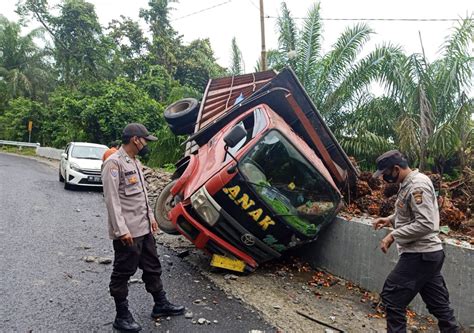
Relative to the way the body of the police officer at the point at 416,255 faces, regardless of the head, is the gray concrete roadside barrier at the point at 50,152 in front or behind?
in front

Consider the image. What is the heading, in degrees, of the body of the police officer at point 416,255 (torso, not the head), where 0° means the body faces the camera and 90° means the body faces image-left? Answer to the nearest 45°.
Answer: approximately 90°

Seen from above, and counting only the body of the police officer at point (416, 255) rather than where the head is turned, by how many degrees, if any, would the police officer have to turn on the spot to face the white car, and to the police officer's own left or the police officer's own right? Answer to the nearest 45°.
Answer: approximately 45° to the police officer's own right

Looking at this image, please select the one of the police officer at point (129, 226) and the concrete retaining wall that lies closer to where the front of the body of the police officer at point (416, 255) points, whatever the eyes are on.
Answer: the police officer

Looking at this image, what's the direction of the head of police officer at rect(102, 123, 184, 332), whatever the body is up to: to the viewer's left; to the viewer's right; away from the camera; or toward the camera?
to the viewer's right

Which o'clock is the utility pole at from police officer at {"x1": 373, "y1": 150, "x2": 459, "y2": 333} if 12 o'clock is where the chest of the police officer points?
The utility pole is roughly at 2 o'clock from the police officer.

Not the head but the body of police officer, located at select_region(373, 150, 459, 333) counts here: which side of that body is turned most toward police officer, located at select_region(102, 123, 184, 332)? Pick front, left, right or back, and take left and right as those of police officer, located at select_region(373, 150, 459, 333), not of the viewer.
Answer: front

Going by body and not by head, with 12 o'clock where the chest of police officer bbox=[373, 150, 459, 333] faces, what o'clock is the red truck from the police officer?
The red truck is roughly at 1 o'clock from the police officer.

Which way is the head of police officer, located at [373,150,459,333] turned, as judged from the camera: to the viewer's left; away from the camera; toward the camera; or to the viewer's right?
to the viewer's left

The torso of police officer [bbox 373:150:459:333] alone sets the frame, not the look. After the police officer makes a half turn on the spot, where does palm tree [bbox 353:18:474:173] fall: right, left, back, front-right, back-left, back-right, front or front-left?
left

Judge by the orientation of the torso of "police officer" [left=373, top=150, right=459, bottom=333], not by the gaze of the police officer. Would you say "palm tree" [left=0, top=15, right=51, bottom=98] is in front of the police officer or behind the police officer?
in front
